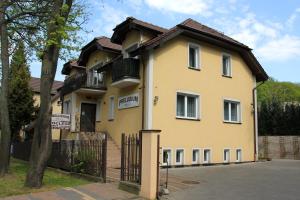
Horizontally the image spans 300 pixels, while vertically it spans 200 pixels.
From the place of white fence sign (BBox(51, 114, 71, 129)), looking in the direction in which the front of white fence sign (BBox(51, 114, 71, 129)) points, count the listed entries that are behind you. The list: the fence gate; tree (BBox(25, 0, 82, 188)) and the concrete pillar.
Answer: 0

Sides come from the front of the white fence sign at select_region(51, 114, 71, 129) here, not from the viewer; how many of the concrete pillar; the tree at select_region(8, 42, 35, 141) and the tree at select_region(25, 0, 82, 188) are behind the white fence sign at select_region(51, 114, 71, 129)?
1

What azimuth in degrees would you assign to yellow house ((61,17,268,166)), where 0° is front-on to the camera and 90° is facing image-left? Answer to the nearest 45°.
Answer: approximately 45°

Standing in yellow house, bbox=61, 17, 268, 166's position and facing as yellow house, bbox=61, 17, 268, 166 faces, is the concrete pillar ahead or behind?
ahead

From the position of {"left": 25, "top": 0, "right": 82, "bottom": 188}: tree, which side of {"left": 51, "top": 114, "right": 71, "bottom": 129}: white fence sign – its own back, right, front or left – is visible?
front

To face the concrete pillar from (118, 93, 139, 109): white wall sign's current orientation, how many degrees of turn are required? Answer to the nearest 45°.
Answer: approximately 45° to its left

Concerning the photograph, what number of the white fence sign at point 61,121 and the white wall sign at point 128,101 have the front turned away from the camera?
0

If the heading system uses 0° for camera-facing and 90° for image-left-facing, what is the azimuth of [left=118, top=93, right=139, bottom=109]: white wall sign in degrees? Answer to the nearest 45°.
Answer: approximately 45°

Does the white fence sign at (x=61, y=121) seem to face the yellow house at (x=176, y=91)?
no

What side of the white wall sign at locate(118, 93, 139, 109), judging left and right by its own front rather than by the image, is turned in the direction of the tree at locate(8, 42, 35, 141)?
right

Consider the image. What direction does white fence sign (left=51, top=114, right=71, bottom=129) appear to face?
toward the camera
